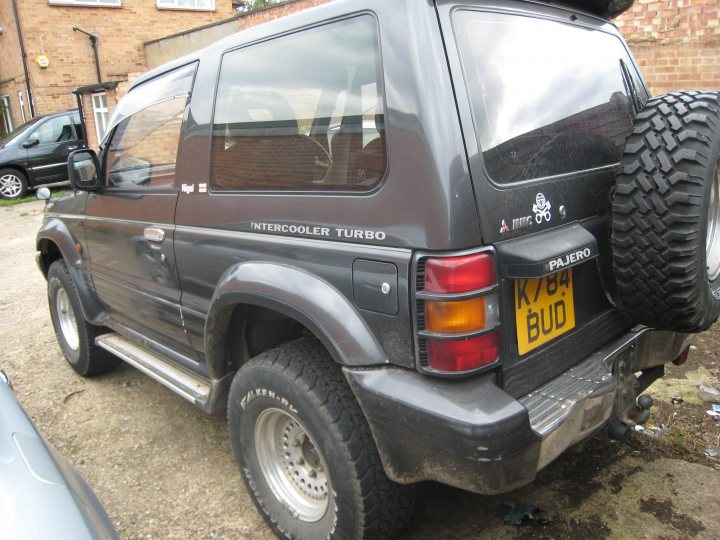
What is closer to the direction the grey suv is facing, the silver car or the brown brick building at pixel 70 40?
the brown brick building

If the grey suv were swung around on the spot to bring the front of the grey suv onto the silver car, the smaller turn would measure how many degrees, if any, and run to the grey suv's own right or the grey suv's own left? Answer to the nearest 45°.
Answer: approximately 90° to the grey suv's own left

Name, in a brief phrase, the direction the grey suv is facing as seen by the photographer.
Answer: facing away from the viewer and to the left of the viewer

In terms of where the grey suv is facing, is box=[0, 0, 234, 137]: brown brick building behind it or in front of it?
in front
